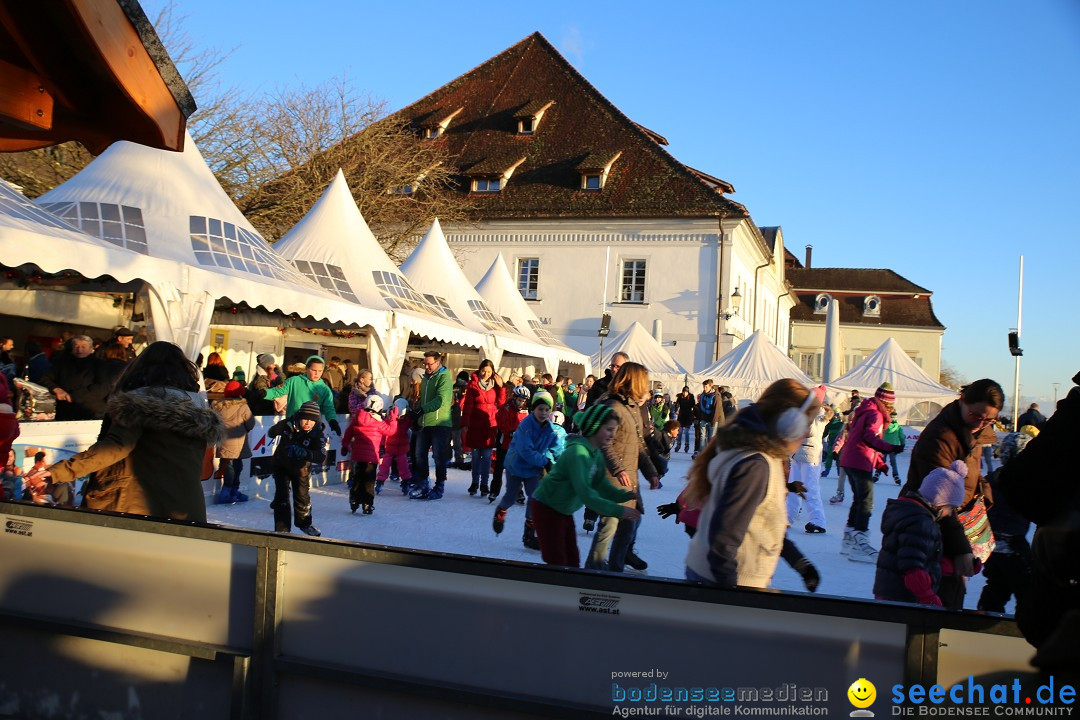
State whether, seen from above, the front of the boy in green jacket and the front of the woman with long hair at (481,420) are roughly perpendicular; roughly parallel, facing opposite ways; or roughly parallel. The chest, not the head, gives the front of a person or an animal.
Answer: roughly perpendicular

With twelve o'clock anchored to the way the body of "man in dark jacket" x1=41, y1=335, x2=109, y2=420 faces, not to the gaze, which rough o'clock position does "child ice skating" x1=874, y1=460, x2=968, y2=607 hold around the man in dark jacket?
The child ice skating is roughly at 11 o'clock from the man in dark jacket.

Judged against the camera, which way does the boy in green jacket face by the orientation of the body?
to the viewer's right

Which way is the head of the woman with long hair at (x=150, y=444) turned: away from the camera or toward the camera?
away from the camera
